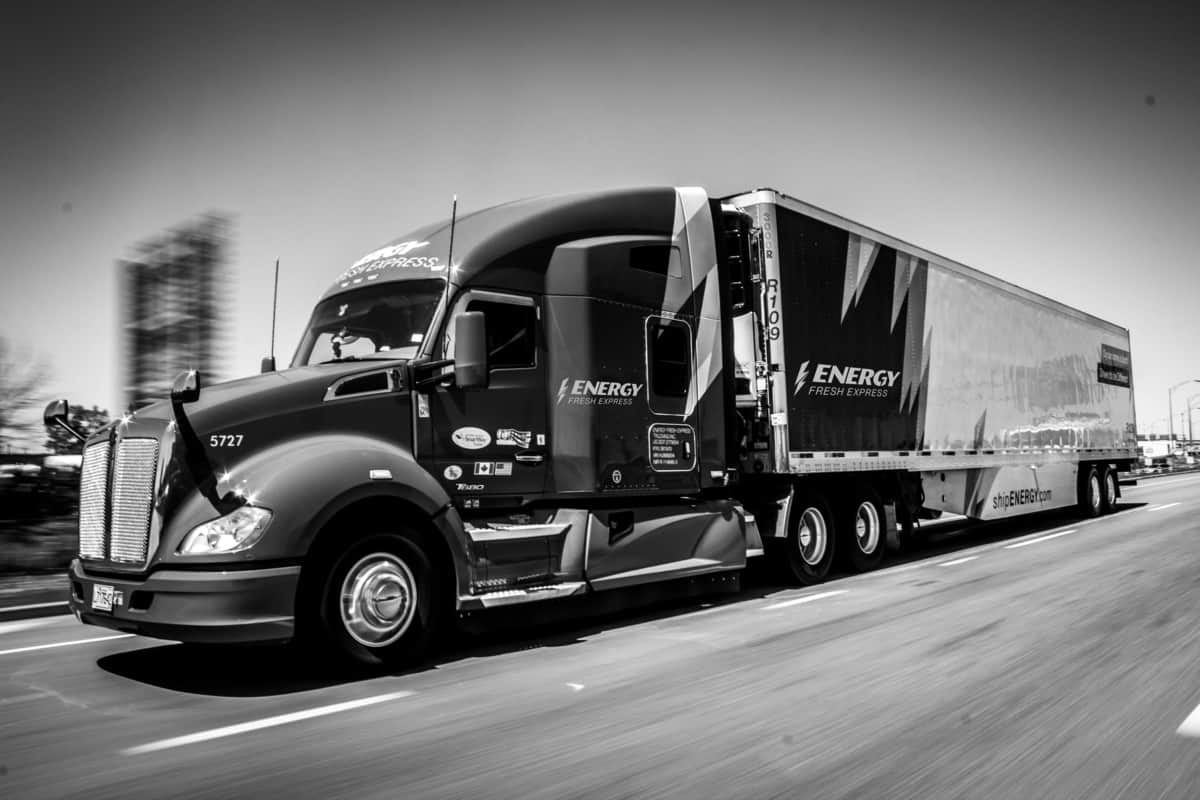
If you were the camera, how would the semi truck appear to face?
facing the viewer and to the left of the viewer
